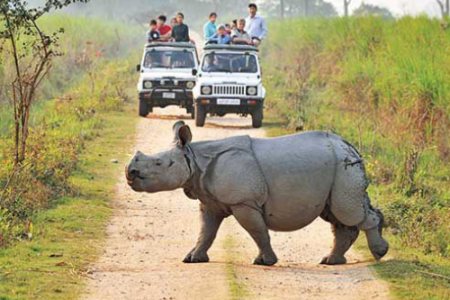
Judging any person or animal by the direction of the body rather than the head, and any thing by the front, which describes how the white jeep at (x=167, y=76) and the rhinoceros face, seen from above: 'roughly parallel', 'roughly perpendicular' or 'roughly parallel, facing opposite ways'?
roughly perpendicular

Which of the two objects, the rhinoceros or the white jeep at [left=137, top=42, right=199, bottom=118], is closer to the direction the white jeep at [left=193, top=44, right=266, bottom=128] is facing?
the rhinoceros

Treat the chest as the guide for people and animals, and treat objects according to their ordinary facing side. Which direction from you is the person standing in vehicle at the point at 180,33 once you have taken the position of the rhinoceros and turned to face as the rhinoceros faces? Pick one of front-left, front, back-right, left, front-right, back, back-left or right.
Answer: right

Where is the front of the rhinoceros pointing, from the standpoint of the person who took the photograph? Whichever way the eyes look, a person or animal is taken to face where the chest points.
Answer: facing to the left of the viewer

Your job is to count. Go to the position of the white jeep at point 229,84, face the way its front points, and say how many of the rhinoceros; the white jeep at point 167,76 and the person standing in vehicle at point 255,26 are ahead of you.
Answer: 1

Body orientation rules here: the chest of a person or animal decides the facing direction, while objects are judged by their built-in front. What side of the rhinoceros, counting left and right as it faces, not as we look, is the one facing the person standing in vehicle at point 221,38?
right

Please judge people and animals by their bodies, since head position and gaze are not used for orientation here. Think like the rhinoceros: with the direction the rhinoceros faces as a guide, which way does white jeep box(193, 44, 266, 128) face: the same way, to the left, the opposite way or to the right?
to the left

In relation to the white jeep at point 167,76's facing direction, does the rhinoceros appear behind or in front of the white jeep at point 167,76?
in front

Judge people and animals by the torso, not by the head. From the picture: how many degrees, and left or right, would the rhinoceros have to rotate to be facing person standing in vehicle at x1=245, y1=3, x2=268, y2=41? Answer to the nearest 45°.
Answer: approximately 90° to its right

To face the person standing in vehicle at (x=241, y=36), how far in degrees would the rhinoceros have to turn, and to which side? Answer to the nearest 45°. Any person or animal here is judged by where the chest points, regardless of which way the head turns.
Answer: approximately 90° to its right
